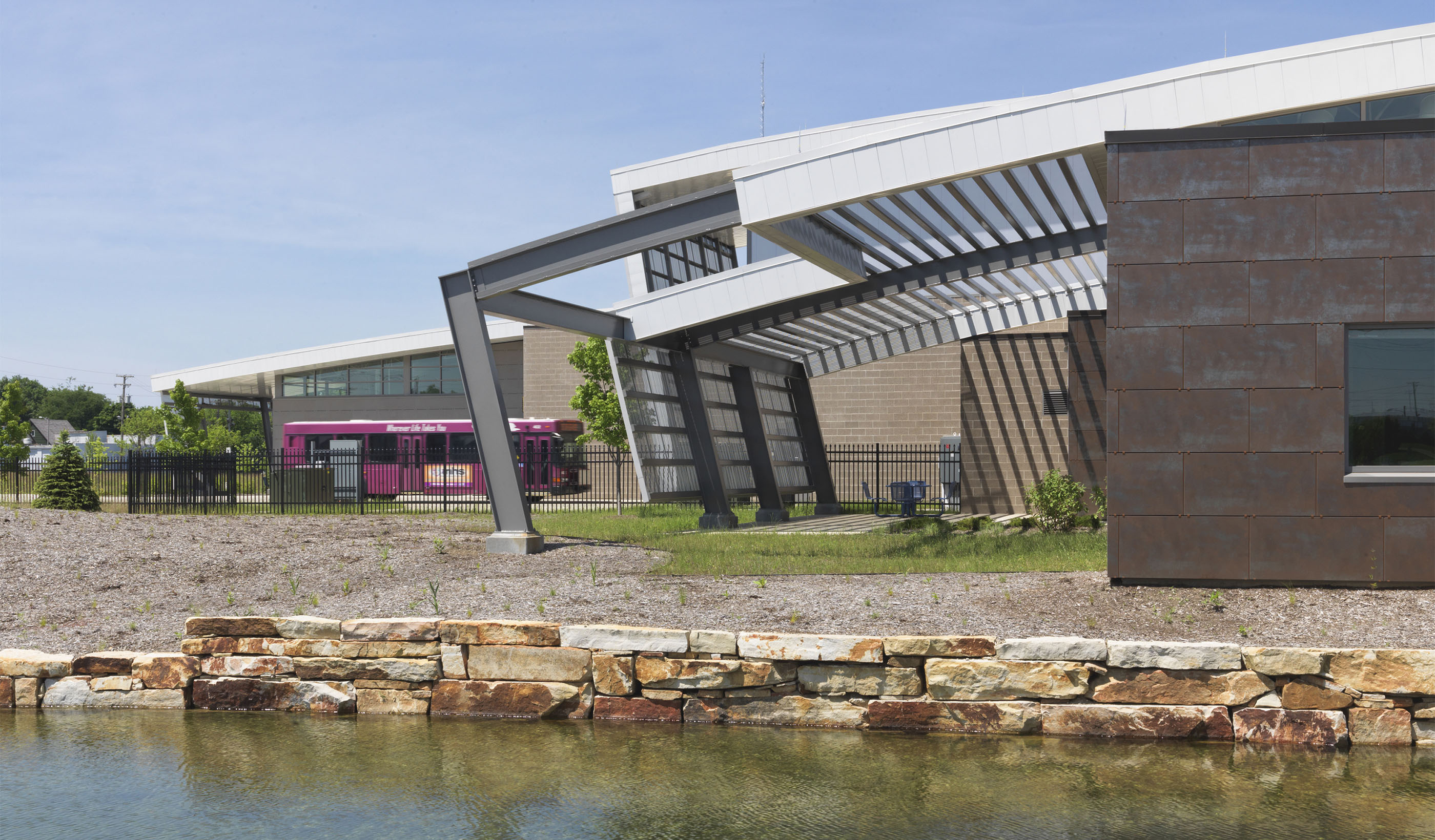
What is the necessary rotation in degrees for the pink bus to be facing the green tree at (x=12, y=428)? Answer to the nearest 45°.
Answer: approximately 180°

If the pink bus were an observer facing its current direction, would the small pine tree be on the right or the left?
on its right

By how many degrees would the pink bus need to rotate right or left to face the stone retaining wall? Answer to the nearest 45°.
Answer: approximately 45° to its right

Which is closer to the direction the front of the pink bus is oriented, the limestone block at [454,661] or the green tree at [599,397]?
the green tree

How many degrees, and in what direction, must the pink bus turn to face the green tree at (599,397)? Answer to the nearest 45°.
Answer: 0° — it already faces it

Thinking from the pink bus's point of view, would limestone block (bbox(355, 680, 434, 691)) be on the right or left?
on its right

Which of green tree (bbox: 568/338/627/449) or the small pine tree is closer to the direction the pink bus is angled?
the green tree

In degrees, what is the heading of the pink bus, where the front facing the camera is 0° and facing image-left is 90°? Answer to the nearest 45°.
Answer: approximately 315°
